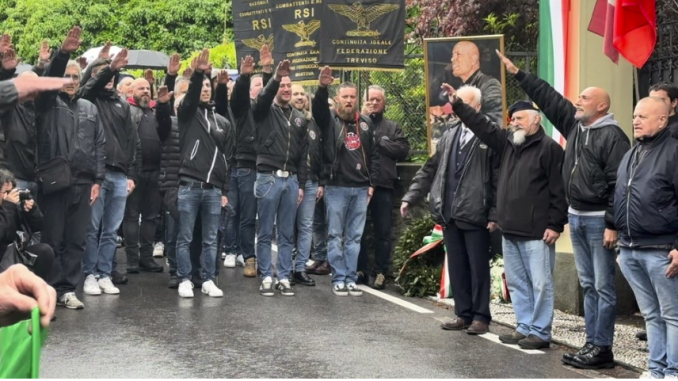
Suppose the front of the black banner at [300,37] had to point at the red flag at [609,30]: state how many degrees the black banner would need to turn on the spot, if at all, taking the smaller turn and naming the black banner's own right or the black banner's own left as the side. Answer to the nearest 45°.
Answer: approximately 45° to the black banner's own left

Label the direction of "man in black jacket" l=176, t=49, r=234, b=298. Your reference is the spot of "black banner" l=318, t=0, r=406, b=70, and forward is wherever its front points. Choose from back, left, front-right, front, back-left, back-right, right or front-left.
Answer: front-right

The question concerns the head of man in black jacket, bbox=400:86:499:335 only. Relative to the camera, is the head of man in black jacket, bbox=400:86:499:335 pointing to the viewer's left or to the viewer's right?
to the viewer's left

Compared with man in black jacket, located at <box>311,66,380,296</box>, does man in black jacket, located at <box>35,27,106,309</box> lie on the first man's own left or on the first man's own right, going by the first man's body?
on the first man's own right

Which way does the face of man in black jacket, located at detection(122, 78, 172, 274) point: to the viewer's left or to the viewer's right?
to the viewer's right

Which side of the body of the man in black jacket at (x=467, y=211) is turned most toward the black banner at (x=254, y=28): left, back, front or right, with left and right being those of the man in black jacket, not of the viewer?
right

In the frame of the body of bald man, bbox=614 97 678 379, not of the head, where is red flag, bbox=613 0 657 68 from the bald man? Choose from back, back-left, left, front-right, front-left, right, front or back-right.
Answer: back-right

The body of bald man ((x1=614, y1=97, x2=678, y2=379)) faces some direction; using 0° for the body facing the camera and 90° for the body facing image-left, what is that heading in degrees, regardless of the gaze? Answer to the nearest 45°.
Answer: approximately 45°
